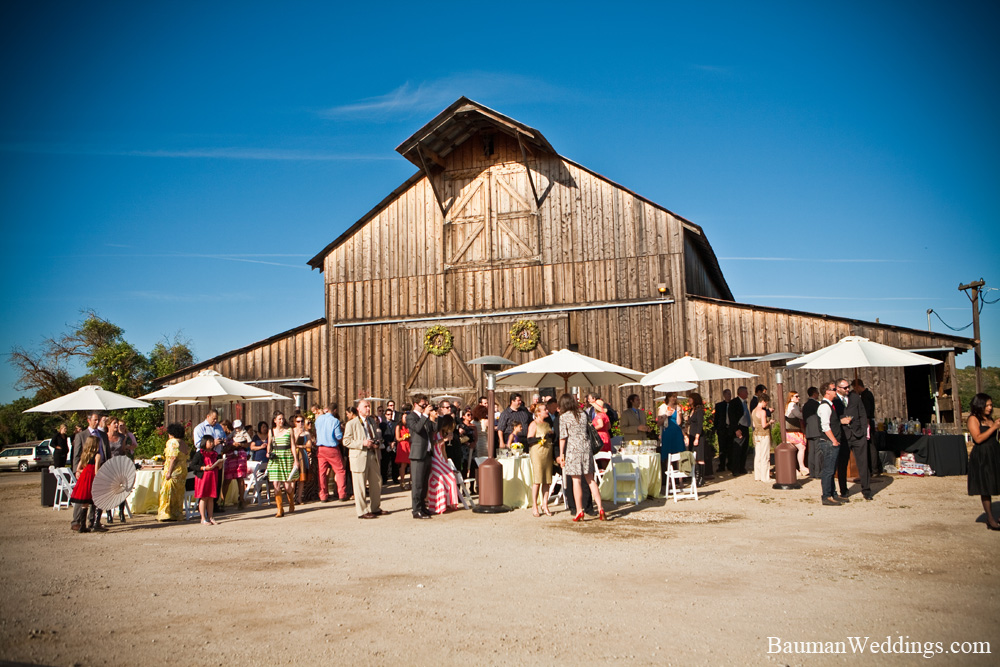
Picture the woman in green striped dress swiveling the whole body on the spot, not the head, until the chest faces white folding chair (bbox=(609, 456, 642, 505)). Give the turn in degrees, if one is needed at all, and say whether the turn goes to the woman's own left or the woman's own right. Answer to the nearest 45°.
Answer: approximately 90° to the woman's own left

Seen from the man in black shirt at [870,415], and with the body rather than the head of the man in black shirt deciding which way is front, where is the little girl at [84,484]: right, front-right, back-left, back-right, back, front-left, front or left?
front-left

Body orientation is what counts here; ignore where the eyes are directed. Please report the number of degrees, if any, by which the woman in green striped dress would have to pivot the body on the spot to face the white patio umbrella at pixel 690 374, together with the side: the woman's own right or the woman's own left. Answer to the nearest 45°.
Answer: approximately 90° to the woman's own left

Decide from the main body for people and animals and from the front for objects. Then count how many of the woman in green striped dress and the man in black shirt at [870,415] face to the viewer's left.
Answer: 1

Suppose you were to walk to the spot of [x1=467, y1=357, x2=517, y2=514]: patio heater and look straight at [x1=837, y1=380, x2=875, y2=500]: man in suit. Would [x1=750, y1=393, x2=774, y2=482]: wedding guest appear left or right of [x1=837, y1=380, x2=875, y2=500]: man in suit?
left

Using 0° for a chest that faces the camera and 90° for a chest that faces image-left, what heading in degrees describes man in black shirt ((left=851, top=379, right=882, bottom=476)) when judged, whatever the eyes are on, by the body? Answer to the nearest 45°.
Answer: approximately 90°

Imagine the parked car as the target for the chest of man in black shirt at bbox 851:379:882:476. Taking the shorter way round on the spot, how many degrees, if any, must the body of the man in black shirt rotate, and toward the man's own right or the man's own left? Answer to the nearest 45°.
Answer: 0° — they already face it

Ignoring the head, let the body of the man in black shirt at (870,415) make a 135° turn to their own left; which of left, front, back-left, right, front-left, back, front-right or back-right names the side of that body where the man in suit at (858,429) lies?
front-right

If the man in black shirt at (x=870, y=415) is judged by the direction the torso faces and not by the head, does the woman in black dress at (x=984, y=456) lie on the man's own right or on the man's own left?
on the man's own left

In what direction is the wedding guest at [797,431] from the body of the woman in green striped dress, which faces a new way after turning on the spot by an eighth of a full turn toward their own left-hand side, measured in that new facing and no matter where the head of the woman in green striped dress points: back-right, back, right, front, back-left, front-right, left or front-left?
front-left

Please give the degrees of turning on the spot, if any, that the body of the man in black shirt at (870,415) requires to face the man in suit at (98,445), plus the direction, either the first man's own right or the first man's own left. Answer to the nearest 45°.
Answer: approximately 45° to the first man's own left

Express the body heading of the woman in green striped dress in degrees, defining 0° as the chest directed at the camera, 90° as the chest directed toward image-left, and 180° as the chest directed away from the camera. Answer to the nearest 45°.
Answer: approximately 0°

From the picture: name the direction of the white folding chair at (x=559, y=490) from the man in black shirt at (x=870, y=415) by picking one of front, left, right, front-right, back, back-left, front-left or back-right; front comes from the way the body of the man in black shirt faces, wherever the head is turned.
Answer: front-left

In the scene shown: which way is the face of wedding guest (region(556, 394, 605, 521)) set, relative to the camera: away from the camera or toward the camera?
away from the camera
